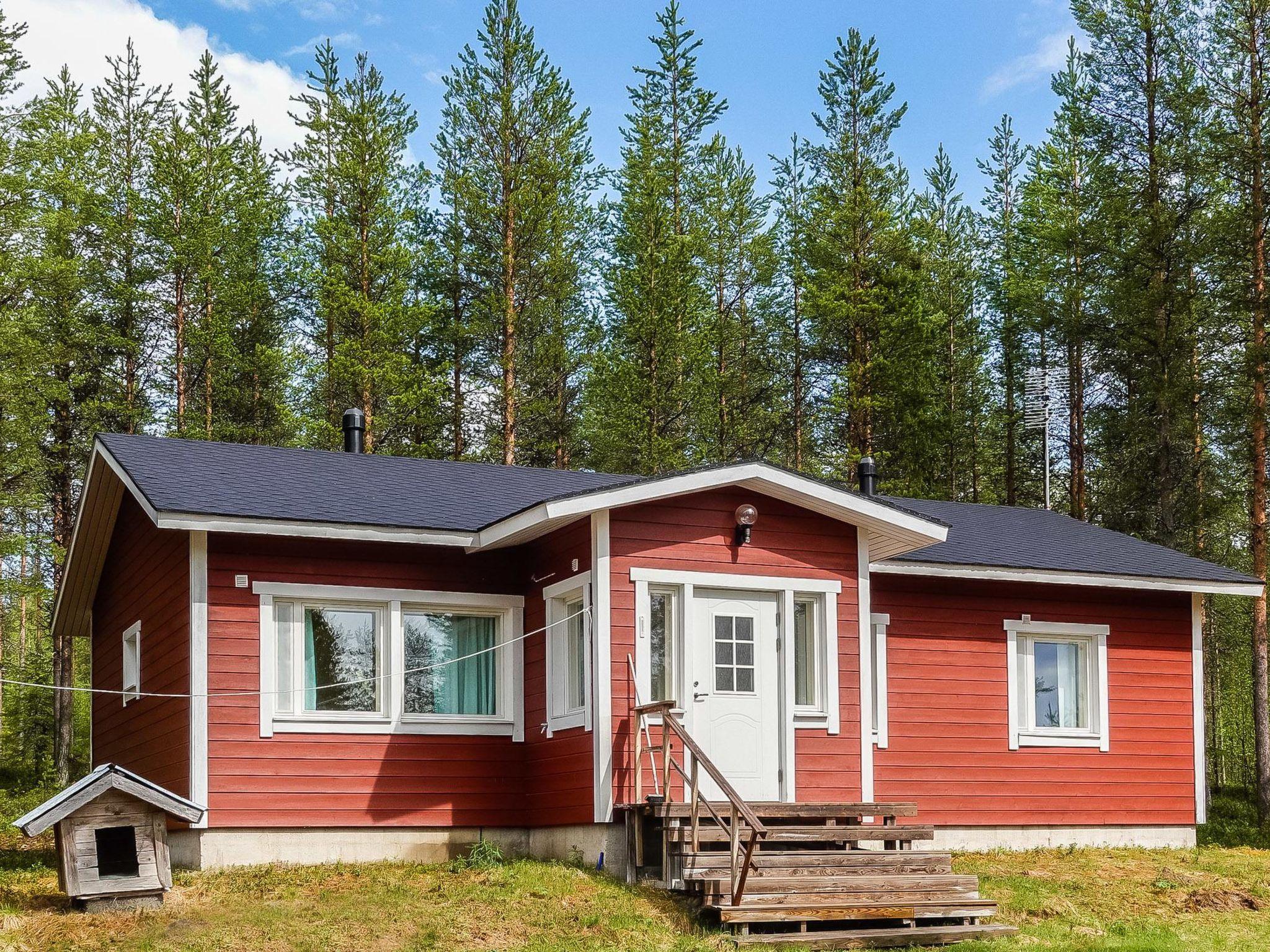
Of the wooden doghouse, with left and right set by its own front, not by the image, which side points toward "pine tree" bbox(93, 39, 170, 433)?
back

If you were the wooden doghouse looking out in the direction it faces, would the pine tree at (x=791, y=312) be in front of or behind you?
behind

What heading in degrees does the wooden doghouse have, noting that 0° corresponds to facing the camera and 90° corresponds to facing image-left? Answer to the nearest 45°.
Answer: approximately 0°

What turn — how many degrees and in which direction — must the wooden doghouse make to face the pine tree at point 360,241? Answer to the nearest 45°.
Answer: approximately 180°

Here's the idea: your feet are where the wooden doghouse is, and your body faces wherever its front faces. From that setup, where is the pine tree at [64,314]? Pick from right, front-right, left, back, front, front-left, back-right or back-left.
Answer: back
